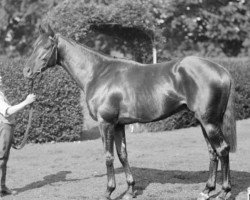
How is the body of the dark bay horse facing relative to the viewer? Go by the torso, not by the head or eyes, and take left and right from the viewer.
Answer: facing to the left of the viewer

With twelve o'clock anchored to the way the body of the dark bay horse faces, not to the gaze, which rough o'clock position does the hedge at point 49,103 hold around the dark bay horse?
The hedge is roughly at 2 o'clock from the dark bay horse.
